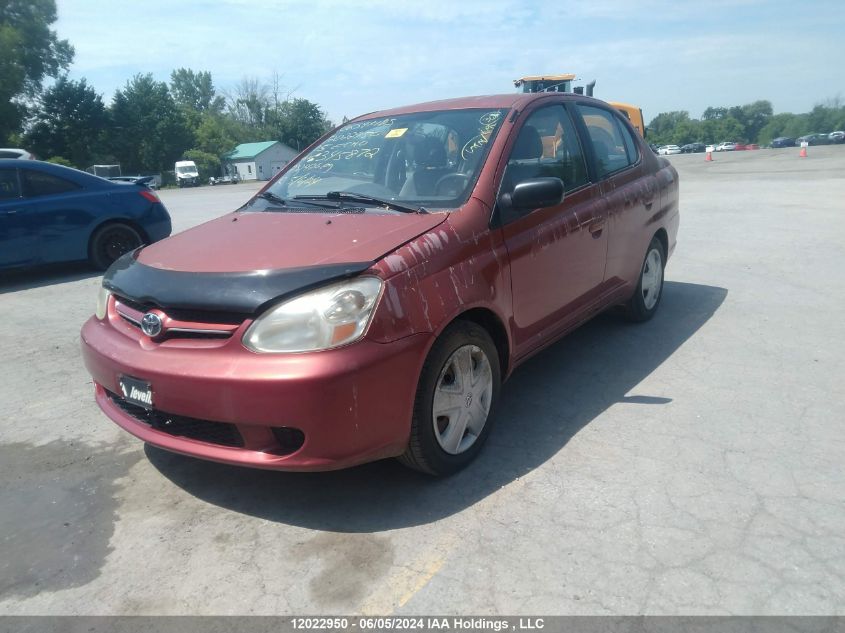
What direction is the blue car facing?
to the viewer's left

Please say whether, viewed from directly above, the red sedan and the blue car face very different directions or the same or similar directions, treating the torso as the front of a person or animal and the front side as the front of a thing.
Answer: same or similar directions

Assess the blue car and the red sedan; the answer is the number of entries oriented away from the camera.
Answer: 0

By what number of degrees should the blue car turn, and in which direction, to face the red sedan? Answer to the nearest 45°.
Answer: approximately 90° to its left

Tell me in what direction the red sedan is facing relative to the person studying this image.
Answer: facing the viewer and to the left of the viewer

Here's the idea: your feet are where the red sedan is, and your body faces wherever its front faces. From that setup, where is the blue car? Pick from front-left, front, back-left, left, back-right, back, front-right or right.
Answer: right
